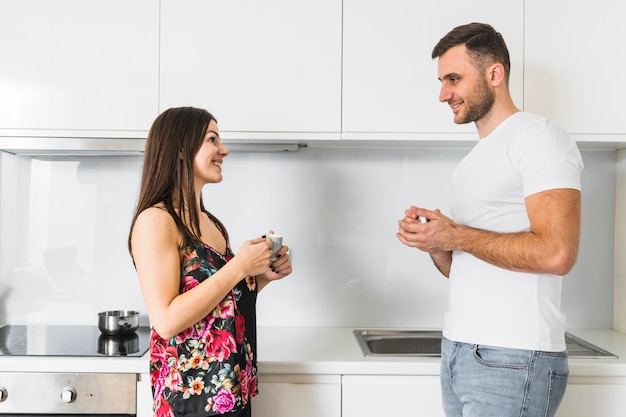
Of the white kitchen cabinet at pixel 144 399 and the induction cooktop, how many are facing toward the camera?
2

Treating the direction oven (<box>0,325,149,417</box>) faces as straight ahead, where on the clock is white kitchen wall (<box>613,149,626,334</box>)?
The white kitchen wall is roughly at 9 o'clock from the oven.

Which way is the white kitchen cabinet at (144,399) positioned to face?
toward the camera

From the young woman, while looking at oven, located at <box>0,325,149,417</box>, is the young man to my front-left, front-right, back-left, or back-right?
back-right

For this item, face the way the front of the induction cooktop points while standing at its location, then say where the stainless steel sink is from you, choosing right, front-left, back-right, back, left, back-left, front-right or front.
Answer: left

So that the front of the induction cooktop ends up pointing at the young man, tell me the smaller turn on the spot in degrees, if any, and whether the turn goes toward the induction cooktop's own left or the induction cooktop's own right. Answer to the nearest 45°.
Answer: approximately 45° to the induction cooktop's own left

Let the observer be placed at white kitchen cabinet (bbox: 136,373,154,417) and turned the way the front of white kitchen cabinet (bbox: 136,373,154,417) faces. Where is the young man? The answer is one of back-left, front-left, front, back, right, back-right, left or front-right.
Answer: front-left

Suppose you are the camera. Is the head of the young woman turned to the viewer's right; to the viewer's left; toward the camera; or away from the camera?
to the viewer's right

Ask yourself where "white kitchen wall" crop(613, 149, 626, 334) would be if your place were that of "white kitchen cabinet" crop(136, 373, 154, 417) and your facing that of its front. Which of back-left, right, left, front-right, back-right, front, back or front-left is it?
left

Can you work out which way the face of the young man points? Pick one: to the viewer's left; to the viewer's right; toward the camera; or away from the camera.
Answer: to the viewer's left

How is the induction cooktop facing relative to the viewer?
toward the camera

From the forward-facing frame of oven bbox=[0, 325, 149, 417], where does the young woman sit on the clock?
The young woman is roughly at 11 o'clock from the oven.
